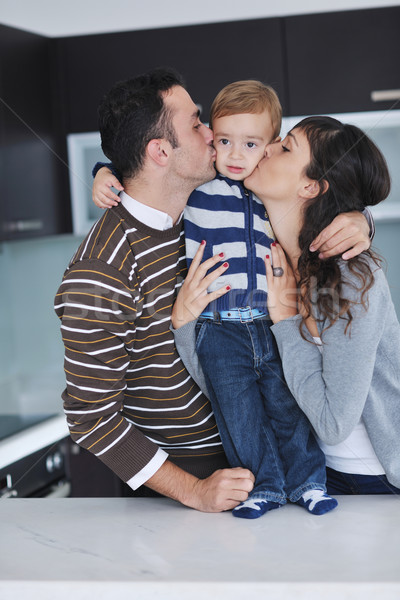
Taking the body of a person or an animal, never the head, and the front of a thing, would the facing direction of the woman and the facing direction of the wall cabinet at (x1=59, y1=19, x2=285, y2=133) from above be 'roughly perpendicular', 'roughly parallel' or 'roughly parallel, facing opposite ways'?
roughly perpendicular

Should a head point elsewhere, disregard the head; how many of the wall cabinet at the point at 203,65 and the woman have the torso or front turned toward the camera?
1

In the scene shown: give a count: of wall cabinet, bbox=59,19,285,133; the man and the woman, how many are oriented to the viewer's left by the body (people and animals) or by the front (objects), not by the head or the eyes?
1

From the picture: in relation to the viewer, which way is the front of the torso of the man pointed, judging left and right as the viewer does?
facing to the right of the viewer

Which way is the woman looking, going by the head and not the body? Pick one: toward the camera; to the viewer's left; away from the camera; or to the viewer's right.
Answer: to the viewer's left

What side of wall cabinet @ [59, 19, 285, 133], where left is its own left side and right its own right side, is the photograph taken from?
front

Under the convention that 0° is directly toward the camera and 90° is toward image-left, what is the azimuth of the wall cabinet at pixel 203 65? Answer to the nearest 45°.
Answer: approximately 0°

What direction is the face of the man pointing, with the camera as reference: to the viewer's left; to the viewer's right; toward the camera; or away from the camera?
to the viewer's right

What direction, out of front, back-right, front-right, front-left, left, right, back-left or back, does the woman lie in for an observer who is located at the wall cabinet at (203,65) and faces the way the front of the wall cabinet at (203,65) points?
front

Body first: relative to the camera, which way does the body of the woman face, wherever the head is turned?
to the viewer's left
